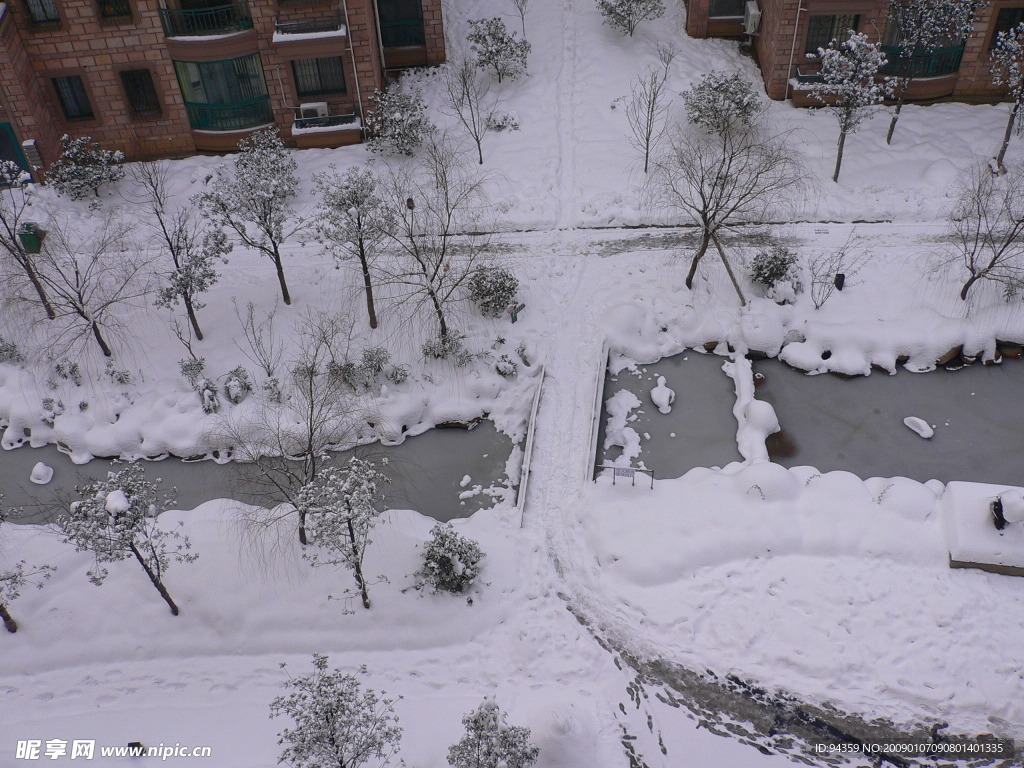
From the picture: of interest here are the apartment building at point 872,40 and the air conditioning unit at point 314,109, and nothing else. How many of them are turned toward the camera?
2

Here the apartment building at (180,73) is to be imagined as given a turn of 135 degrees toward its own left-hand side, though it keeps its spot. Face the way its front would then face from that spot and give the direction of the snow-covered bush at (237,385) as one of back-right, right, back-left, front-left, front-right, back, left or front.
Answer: back-right

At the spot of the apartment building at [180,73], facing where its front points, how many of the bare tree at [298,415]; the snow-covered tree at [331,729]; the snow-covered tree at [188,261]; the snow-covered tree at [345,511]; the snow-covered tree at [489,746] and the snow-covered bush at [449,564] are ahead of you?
6

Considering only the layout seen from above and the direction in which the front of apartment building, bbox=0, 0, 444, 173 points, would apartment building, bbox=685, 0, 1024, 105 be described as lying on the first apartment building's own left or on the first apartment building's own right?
on the first apartment building's own left

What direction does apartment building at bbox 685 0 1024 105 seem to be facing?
toward the camera

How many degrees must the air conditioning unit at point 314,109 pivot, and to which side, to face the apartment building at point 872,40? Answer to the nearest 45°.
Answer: approximately 90° to its left

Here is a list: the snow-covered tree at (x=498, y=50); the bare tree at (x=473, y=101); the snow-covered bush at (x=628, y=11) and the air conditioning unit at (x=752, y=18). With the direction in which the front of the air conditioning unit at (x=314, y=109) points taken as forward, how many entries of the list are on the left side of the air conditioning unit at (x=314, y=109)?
4

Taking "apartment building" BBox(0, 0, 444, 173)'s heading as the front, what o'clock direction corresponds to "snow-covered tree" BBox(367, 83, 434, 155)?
The snow-covered tree is roughly at 10 o'clock from the apartment building.

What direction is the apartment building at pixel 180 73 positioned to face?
toward the camera

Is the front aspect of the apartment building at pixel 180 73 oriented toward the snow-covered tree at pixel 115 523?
yes

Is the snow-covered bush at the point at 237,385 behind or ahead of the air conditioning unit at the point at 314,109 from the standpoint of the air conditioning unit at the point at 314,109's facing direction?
ahead

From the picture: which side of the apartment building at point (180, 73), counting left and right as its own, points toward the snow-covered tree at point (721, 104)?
left

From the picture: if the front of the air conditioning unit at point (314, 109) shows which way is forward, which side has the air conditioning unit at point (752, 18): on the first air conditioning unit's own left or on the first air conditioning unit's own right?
on the first air conditioning unit's own left

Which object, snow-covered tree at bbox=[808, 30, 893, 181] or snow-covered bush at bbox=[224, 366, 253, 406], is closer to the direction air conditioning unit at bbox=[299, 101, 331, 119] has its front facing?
the snow-covered bush

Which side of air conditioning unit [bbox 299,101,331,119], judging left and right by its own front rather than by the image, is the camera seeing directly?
front

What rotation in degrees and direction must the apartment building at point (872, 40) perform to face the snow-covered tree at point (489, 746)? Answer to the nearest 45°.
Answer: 0° — it already faces it

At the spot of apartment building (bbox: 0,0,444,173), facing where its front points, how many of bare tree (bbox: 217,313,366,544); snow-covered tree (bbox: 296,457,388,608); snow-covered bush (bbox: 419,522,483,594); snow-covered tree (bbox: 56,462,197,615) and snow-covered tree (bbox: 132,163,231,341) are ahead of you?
5
